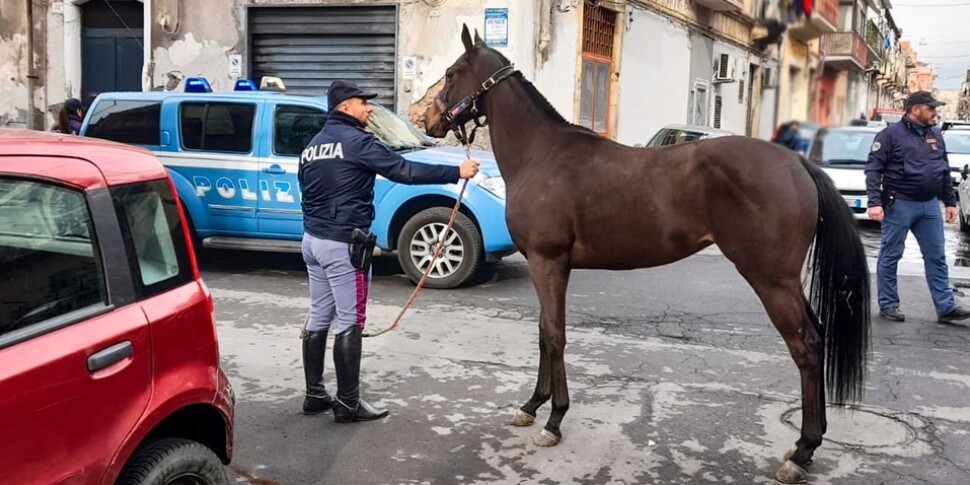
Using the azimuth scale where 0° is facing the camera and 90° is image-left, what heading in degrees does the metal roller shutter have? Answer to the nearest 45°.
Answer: approximately 0°

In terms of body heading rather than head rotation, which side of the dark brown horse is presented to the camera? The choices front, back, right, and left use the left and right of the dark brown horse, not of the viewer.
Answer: left

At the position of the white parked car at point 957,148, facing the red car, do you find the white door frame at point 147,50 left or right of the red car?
right

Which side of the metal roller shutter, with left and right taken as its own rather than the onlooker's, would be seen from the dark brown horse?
front

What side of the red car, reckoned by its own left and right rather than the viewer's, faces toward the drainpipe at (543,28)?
back

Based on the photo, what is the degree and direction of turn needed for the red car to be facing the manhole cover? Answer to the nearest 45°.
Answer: approximately 135° to its left

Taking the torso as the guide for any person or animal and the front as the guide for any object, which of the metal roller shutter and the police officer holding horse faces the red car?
the metal roller shutter

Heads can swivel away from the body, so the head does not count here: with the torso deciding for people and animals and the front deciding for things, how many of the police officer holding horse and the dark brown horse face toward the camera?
0

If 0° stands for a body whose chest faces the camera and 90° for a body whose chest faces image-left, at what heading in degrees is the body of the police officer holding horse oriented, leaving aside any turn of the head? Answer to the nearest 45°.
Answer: approximately 225°

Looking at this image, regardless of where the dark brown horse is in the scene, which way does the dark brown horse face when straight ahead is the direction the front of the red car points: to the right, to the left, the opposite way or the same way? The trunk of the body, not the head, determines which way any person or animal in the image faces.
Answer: to the right

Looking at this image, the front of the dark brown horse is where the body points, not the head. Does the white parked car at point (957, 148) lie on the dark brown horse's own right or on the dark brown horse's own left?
on the dark brown horse's own right

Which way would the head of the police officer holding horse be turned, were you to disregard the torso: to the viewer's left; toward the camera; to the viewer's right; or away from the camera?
to the viewer's right
